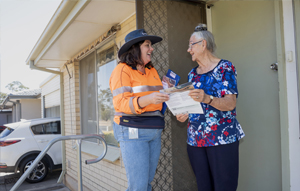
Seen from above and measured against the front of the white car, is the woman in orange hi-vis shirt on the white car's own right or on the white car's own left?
on the white car's own right

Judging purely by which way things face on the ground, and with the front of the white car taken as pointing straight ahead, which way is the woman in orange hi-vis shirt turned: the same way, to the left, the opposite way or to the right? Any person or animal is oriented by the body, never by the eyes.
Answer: to the right

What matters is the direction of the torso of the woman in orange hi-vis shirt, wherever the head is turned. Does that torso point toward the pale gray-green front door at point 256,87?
no

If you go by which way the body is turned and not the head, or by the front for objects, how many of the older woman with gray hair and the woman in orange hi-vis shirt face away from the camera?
0

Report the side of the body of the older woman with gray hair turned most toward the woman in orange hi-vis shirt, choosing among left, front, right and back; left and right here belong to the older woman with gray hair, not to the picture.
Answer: front

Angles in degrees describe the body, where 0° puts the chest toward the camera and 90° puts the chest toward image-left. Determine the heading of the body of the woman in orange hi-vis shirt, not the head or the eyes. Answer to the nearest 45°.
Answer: approximately 315°

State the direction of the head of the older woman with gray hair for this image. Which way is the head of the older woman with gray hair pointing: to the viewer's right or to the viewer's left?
to the viewer's left

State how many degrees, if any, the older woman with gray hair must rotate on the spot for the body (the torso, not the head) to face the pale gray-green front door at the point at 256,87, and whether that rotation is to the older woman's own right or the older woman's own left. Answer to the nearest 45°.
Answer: approximately 180°

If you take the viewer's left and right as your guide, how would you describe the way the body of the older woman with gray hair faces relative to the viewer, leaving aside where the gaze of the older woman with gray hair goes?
facing the viewer and to the left of the viewer

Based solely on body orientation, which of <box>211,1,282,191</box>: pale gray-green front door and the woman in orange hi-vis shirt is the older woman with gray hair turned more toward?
the woman in orange hi-vis shirt

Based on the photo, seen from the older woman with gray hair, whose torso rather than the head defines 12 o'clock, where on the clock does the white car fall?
The white car is roughly at 3 o'clock from the older woman with gray hair.

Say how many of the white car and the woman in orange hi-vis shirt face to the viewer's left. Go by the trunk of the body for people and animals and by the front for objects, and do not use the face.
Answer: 0

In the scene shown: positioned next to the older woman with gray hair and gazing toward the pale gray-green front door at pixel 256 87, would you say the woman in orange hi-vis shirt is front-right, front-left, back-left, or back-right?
back-left

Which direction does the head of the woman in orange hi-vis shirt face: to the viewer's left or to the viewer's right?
to the viewer's right

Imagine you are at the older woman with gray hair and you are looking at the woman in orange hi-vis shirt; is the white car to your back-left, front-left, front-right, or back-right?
front-right

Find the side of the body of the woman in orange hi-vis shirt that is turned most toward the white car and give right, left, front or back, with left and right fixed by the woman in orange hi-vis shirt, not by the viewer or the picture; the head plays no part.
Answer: back
